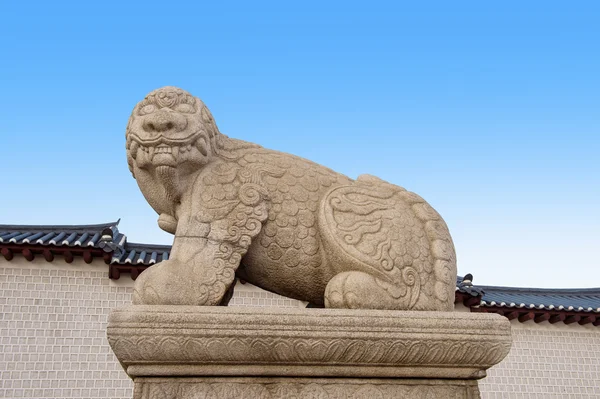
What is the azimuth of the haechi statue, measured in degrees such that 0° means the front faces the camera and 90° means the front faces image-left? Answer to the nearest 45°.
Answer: approximately 90°
